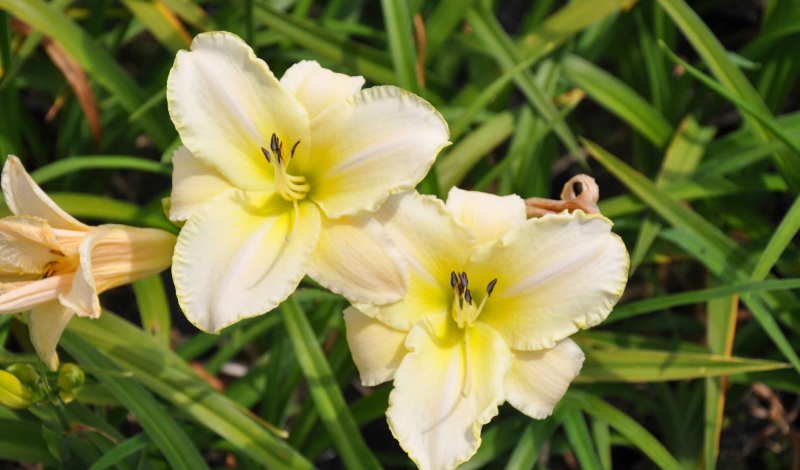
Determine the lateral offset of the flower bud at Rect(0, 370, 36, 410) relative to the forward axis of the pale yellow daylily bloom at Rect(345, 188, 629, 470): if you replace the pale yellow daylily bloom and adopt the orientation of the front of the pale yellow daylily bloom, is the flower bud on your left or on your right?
on your right

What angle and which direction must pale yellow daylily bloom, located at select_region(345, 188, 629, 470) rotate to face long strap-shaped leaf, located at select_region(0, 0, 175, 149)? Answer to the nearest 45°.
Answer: approximately 135° to its right

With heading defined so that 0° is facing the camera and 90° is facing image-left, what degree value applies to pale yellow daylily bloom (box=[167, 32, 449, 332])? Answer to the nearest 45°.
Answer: approximately 0°

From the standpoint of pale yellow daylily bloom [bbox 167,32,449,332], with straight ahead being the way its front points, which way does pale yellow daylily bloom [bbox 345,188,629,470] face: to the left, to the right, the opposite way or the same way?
the same way

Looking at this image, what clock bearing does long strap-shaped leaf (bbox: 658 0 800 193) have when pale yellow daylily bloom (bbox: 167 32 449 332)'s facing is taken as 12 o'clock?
The long strap-shaped leaf is roughly at 8 o'clock from the pale yellow daylily bloom.

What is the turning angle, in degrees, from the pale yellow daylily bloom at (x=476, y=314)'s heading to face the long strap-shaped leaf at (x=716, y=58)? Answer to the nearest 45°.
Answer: approximately 135° to its left

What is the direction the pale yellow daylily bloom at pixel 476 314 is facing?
toward the camera

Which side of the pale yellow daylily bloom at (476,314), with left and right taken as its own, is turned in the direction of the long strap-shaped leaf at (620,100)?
back

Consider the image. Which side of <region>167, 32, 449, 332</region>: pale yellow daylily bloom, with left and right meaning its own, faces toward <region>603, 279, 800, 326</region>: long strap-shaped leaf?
left
